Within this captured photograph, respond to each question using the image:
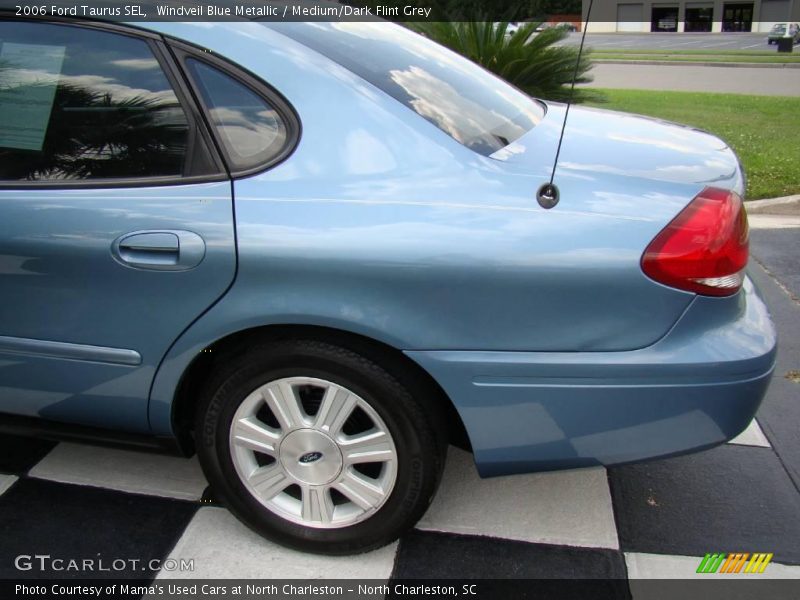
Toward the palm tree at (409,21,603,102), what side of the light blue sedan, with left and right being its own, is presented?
right

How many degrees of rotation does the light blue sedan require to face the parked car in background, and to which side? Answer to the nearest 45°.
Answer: approximately 135° to its right

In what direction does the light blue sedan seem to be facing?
to the viewer's left
